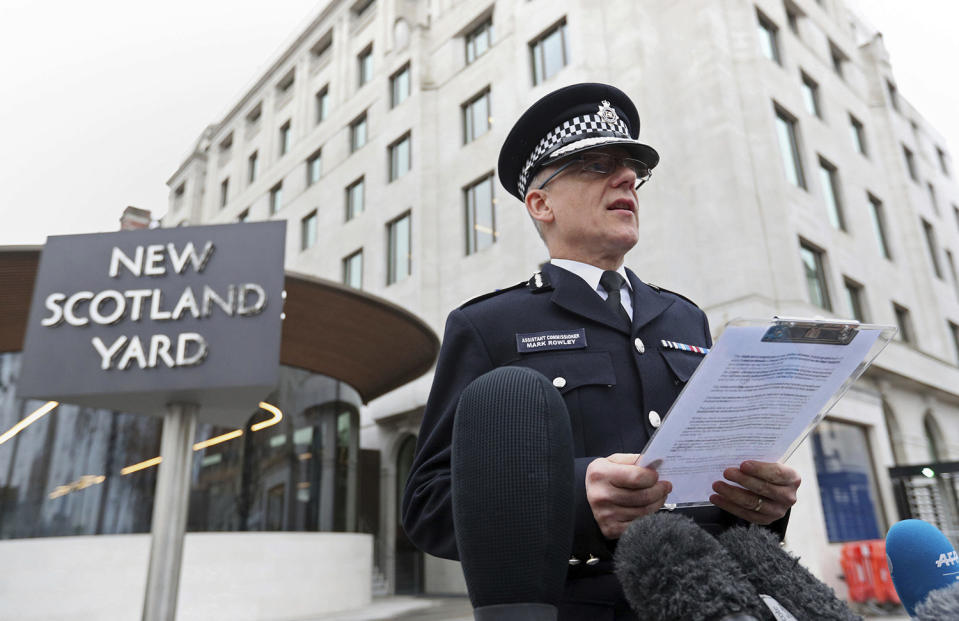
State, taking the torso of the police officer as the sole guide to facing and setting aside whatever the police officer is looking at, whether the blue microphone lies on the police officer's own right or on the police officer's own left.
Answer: on the police officer's own left

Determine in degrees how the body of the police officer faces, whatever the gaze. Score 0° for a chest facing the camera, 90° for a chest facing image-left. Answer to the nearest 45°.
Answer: approximately 315°

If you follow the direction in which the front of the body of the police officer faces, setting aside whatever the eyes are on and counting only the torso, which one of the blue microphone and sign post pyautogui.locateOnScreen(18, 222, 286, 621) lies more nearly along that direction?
the blue microphone

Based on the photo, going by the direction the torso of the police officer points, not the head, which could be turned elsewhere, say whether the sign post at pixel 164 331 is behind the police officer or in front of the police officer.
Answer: behind
